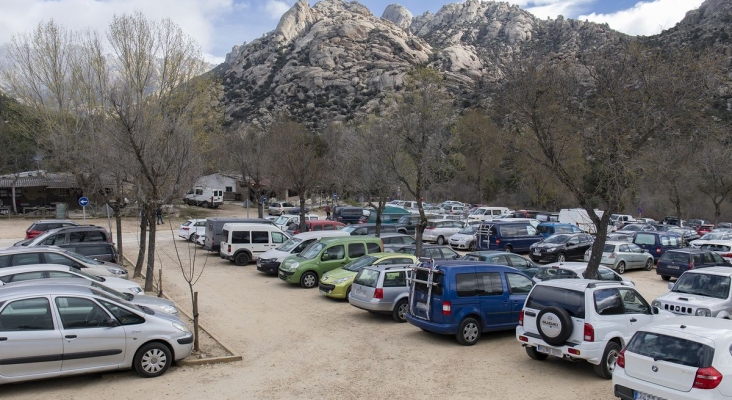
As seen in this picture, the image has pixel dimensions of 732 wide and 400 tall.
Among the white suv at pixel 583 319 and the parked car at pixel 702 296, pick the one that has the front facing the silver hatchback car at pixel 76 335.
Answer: the parked car

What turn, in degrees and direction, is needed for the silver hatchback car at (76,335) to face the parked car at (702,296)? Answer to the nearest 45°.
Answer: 0° — it already faces it

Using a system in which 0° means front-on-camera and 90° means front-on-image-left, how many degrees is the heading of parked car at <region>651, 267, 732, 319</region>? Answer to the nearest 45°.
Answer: approximately 45°

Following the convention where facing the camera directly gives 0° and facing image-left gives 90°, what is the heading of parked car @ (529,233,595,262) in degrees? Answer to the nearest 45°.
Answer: approximately 45°

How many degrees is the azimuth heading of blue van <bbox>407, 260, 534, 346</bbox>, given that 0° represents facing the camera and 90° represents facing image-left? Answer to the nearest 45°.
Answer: approximately 225°

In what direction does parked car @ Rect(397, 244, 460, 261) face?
to the viewer's right

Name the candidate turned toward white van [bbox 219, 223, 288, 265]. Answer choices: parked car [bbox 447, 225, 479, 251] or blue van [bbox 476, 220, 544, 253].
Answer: the parked car

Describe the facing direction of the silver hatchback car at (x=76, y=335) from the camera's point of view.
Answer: facing to the right of the viewer

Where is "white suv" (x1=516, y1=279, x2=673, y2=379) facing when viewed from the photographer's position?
facing away from the viewer and to the right of the viewer

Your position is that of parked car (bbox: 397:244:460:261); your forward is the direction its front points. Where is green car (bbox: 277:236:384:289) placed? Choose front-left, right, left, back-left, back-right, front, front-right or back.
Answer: back-right

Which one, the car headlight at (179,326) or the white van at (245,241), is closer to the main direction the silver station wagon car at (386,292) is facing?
the white van

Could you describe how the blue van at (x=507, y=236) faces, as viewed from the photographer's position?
facing away from the viewer and to the right of the viewer

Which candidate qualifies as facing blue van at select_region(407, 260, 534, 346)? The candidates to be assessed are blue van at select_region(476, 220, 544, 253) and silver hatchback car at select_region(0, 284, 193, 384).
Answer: the silver hatchback car
